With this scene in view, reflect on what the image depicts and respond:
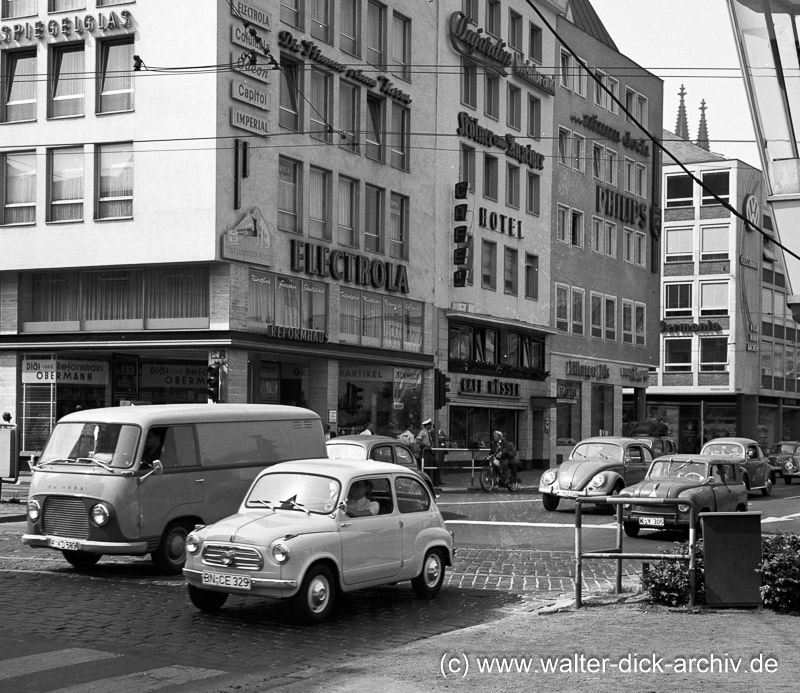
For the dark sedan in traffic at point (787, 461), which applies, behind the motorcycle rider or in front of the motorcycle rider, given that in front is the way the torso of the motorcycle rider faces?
behind

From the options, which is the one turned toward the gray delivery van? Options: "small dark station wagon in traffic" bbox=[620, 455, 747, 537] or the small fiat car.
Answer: the small dark station wagon in traffic

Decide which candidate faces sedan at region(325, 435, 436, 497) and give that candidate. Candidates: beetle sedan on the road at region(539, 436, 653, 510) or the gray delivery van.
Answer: beetle sedan on the road at region(539, 436, 653, 510)

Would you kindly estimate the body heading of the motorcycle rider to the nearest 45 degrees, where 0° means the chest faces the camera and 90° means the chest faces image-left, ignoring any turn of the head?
approximately 45°

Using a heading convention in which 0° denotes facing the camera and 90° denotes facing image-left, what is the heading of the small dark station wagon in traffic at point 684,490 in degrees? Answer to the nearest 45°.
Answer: approximately 45°

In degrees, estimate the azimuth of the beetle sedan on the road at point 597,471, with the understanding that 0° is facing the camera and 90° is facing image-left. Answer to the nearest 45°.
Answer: approximately 45°

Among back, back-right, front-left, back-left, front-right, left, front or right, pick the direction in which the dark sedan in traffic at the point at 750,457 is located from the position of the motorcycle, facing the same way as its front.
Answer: back-left

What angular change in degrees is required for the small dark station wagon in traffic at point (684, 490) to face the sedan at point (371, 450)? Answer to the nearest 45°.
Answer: approximately 45° to its right

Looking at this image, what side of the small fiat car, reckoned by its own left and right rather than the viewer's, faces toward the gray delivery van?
right
